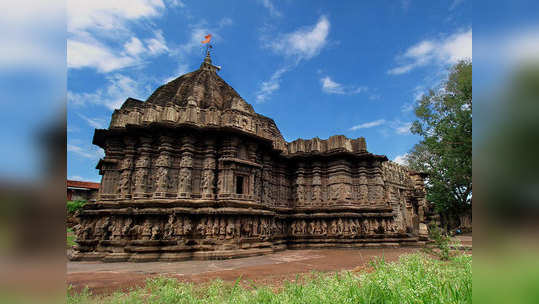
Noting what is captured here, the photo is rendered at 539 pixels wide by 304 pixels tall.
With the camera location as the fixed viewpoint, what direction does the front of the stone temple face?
facing away from the viewer and to the right of the viewer

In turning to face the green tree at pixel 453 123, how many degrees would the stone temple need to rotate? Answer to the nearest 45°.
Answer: approximately 45° to its right

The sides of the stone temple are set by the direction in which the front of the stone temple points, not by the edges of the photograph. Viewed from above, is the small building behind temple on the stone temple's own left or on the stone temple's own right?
on the stone temple's own left
